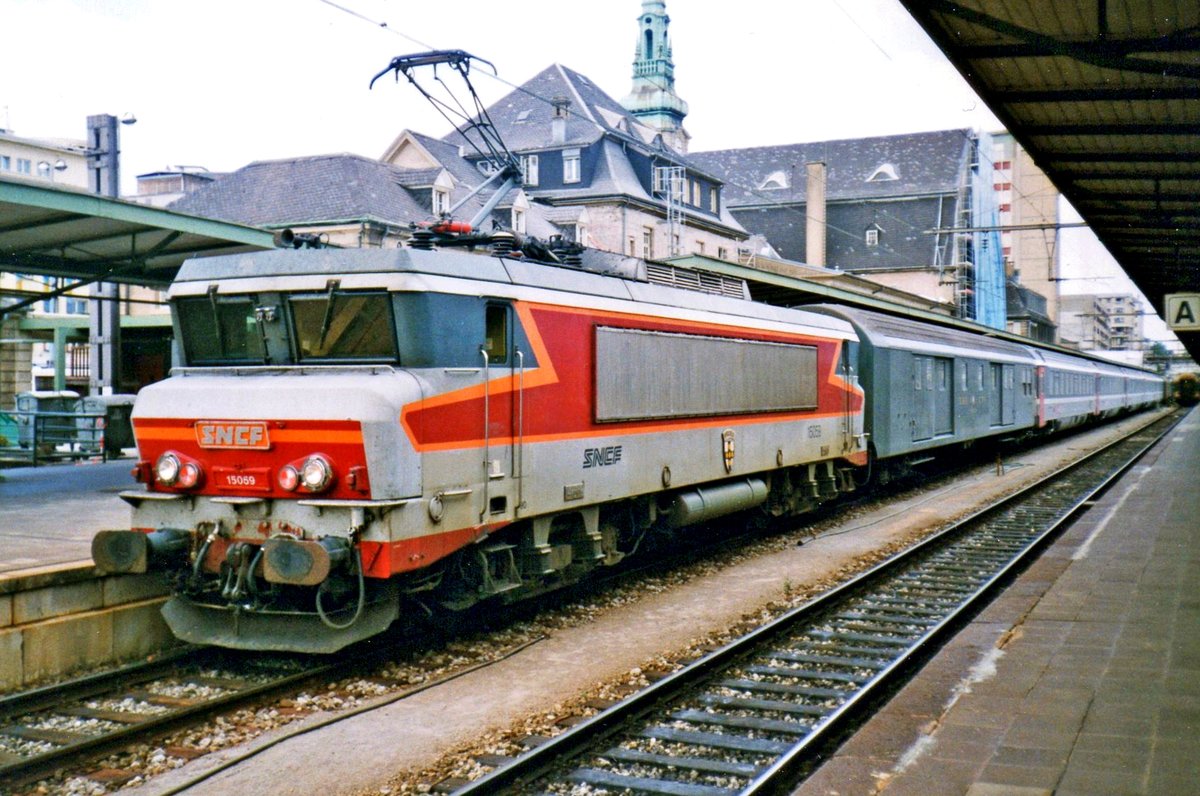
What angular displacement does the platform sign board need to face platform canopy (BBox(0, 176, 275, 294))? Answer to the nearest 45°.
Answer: approximately 45° to its right

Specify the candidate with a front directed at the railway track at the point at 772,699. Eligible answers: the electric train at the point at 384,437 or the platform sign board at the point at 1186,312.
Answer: the platform sign board

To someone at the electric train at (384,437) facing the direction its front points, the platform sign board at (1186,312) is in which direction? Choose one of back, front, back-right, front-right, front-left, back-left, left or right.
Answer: back

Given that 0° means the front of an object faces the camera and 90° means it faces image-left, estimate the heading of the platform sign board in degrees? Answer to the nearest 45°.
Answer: approximately 0°

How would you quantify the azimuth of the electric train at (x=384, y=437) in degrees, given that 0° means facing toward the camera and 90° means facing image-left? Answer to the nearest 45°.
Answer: approximately 45°

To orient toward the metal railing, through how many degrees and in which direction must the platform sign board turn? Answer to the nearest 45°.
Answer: approximately 90° to its right

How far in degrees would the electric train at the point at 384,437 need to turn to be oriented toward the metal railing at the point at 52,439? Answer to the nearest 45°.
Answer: approximately 90° to its right
